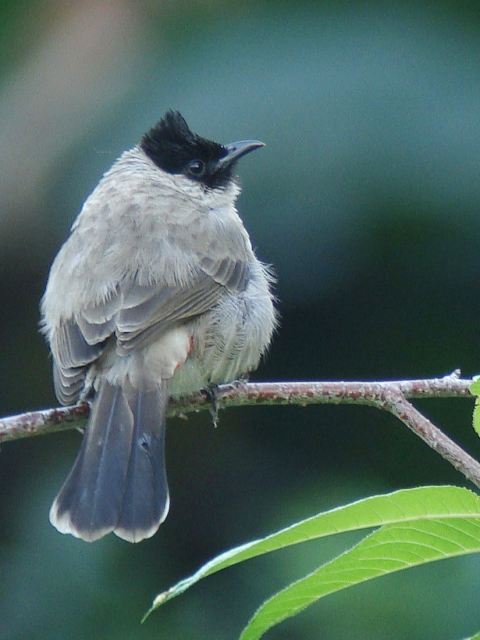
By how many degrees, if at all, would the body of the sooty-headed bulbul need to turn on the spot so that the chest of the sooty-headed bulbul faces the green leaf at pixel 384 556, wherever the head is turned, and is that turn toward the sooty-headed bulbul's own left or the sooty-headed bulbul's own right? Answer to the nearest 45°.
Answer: approximately 135° to the sooty-headed bulbul's own right

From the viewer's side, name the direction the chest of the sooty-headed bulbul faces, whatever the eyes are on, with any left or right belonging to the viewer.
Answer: facing away from the viewer and to the right of the viewer

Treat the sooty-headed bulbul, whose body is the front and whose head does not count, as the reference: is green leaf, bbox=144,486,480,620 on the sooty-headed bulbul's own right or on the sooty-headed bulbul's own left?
on the sooty-headed bulbul's own right
